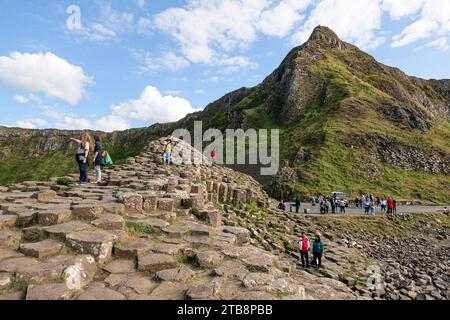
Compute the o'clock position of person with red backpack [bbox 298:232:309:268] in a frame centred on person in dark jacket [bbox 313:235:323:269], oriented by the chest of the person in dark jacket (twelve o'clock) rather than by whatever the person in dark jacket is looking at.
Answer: The person with red backpack is roughly at 8 o'clock from the person in dark jacket.

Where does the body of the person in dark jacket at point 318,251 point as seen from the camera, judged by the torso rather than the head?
away from the camera

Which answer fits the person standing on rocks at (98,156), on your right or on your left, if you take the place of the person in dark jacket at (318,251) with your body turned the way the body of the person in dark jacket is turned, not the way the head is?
on your left

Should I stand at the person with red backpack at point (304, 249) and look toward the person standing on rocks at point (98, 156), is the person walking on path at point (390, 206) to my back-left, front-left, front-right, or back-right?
back-right

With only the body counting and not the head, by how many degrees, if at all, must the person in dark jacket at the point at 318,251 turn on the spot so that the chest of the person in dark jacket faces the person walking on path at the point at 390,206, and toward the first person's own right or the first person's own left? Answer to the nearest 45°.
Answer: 0° — they already face them

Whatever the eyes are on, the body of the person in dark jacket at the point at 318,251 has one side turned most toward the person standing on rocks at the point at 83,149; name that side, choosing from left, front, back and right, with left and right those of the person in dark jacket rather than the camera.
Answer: left
